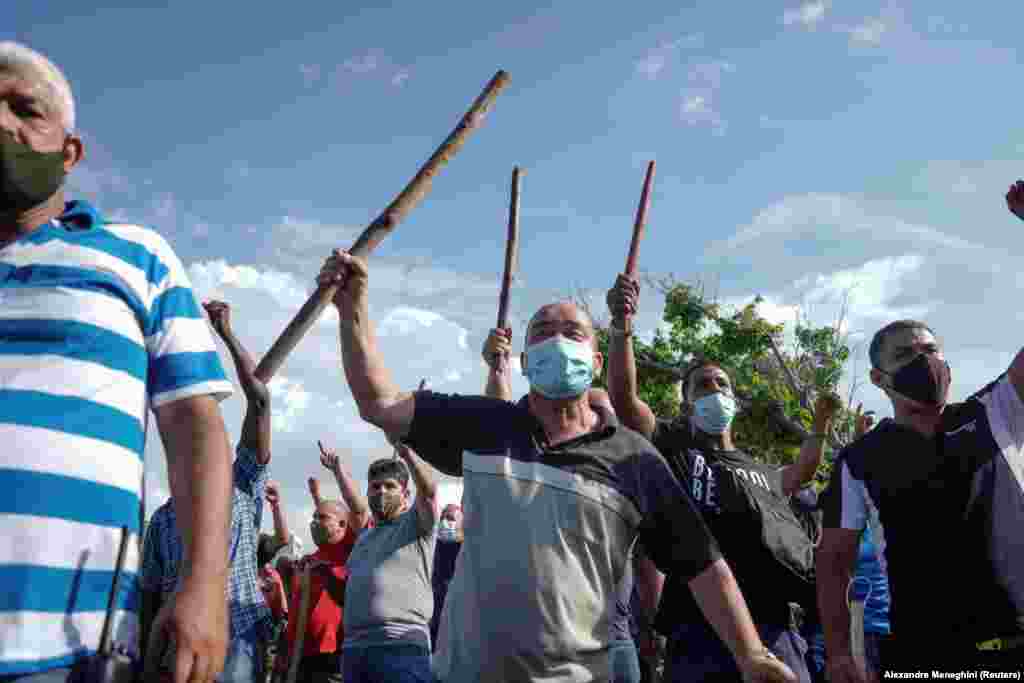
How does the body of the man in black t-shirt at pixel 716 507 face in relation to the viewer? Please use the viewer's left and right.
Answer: facing the viewer

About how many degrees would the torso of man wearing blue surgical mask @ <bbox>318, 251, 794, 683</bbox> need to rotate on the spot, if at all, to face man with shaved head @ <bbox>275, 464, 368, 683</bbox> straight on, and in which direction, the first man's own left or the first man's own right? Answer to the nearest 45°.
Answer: approximately 180°

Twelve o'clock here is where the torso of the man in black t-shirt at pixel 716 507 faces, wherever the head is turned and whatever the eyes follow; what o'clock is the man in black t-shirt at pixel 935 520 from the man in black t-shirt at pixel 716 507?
the man in black t-shirt at pixel 935 520 is roughly at 10 o'clock from the man in black t-shirt at pixel 716 507.

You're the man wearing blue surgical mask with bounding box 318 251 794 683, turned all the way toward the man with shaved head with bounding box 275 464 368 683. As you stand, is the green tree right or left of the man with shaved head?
right

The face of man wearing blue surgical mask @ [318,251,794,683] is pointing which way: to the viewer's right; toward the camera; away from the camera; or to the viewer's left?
toward the camera

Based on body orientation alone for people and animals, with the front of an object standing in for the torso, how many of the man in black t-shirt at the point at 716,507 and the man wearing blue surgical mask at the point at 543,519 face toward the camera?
2

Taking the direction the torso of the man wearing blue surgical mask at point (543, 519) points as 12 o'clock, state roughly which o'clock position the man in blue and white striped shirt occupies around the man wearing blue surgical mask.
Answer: The man in blue and white striped shirt is roughly at 1 o'clock from the man wearing blue surgical mask.

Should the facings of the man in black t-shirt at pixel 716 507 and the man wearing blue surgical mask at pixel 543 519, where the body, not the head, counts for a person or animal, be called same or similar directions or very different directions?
same or similar directions

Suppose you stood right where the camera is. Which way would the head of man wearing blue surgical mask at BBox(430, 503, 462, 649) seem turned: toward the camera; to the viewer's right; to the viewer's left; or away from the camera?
toward the camera

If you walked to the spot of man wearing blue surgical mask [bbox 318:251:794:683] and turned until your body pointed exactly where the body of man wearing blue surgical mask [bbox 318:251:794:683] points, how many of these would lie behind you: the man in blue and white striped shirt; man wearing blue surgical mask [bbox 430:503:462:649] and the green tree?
2

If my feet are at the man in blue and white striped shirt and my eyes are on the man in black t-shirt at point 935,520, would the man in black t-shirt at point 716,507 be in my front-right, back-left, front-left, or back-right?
front-left

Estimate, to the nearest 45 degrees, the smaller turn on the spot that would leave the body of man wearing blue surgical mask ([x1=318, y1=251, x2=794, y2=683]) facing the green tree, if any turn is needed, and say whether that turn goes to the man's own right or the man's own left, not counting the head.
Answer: approximately 180°

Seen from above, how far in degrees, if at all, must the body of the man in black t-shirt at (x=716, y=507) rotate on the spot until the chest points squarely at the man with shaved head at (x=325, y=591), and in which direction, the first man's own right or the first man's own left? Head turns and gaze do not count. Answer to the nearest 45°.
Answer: approximately 135° to the first man's own right

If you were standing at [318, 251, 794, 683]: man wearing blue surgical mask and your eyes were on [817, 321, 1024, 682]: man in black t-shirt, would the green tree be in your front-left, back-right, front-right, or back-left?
front-left

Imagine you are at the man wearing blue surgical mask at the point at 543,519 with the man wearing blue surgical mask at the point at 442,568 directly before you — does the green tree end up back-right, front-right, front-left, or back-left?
front-right

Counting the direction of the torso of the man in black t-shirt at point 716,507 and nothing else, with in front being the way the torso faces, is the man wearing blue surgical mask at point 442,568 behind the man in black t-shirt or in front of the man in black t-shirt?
behind
